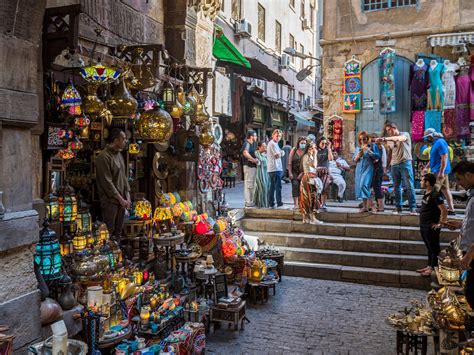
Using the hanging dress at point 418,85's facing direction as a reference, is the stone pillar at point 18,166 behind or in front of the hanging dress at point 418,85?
in front

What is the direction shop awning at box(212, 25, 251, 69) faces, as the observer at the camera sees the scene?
facing to the right of the viewer

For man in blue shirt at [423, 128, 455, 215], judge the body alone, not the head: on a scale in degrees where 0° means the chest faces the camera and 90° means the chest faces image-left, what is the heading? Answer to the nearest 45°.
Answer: approximately 90°

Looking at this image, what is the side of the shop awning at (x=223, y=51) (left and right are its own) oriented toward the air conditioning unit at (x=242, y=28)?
left

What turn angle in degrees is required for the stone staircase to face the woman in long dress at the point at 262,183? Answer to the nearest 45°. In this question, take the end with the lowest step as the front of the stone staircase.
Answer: approximately 135° to its right

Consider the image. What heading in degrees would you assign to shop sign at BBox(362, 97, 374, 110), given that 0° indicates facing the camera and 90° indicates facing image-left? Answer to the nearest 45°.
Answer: approximately 0°

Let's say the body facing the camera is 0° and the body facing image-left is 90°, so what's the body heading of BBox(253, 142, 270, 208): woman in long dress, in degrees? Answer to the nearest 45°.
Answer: approximately 315°

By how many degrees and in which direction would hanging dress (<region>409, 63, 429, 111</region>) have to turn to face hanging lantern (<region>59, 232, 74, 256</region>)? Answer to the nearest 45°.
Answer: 0° — it already faces it

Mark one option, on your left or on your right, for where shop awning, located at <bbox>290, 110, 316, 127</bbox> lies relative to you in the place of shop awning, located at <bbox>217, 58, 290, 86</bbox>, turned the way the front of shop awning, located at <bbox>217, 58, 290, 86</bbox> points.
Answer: on your left
